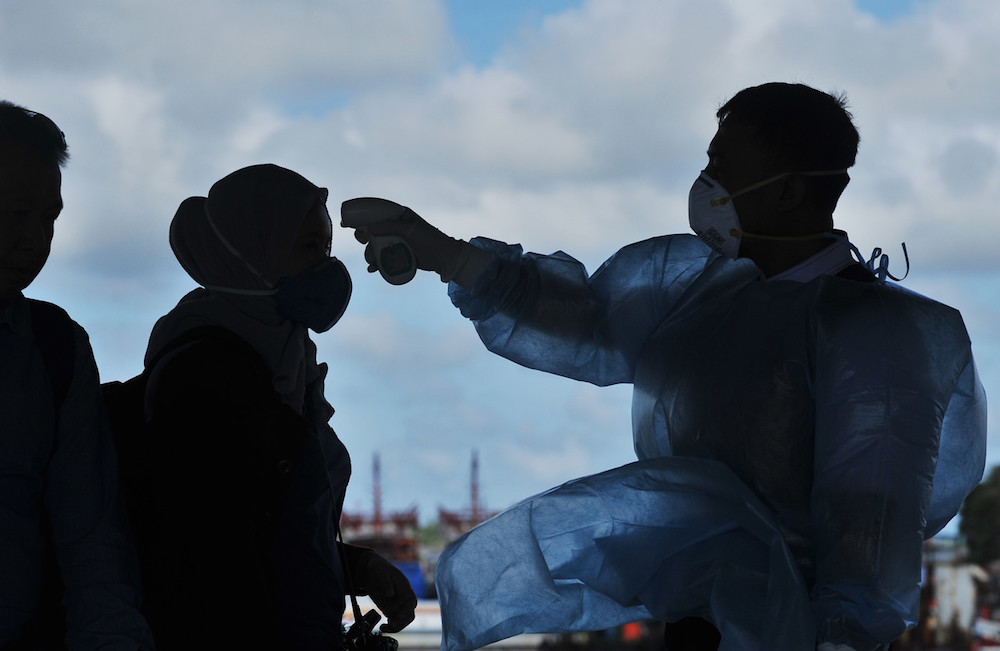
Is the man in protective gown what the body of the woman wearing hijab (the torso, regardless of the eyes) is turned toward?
yes

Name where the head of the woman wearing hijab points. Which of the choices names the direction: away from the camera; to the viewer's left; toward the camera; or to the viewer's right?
to the viewer's right

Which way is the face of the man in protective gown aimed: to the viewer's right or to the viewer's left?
to the viewer's left

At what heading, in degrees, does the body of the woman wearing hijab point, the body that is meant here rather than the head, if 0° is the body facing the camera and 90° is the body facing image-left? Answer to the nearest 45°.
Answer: approximately 270°

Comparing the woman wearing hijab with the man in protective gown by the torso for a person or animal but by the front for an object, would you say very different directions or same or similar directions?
very different directions

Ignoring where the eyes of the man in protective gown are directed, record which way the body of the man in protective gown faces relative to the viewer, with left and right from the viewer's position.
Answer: facing the viewer and to the left of the viewer

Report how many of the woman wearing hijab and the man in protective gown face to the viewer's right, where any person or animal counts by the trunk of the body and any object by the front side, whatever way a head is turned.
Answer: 1
